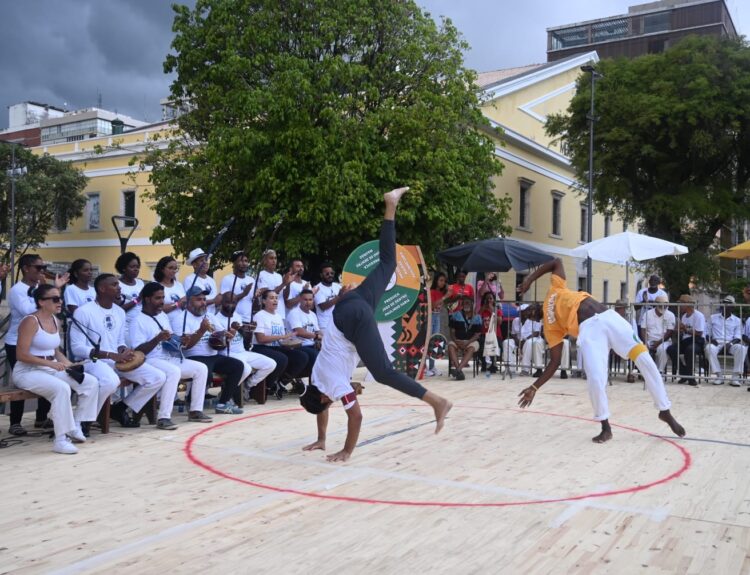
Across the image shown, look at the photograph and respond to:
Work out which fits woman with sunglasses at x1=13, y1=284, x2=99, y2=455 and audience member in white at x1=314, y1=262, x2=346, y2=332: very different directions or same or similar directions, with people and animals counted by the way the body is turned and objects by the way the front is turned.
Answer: same or similar directions

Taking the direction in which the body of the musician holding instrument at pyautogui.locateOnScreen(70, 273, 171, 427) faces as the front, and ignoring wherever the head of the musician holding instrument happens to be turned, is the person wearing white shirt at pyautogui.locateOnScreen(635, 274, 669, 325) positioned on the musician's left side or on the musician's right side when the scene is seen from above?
on the musician's left side

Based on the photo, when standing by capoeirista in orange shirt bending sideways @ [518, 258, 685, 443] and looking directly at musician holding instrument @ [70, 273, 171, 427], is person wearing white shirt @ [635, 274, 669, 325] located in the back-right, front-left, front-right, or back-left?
back-right

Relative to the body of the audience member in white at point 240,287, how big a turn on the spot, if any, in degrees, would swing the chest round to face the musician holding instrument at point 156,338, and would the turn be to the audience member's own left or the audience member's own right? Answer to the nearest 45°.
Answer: approximately 90° to the audience member's own right

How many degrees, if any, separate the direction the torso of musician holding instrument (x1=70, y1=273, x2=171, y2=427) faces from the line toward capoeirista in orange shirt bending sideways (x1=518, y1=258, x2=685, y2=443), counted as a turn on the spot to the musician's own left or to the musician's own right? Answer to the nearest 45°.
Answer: approximately 45° to the musician's own left

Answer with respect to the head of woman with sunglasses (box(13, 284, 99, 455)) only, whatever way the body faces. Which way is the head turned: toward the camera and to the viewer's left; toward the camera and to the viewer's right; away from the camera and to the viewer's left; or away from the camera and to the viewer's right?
toward the camera and to the viewer's right

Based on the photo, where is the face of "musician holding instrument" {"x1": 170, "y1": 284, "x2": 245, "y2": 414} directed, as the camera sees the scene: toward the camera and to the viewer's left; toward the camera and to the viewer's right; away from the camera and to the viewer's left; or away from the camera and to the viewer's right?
toward the camera and to the viewer's right

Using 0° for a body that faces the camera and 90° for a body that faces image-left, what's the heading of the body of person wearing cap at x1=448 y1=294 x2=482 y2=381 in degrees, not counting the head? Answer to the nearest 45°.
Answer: approximately 0°

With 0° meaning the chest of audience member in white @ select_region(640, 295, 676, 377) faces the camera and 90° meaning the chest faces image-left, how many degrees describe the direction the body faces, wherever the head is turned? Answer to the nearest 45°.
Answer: approximately 0°

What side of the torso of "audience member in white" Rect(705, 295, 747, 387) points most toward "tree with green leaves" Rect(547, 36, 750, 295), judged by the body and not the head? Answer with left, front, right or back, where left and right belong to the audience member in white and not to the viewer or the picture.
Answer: back

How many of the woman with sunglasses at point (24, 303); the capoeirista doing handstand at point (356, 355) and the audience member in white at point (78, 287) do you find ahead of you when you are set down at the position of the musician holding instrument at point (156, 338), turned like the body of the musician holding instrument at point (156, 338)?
1

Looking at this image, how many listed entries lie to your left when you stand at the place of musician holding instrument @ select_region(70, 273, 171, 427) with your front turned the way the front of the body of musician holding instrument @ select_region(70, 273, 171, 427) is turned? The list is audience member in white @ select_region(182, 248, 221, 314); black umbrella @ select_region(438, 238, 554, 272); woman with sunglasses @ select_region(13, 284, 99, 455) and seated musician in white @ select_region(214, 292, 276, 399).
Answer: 3

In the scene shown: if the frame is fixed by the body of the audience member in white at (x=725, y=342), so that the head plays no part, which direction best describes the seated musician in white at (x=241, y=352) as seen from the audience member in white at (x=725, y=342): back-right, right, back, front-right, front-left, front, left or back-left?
front-right

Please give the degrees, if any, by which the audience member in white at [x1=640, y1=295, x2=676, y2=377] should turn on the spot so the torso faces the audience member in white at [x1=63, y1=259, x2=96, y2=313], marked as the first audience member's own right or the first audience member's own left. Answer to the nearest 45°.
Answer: approximately 45° to the first audience member's own right

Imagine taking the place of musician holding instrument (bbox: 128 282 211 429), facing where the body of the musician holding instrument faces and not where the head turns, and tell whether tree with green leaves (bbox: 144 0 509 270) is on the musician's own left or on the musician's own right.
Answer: on the musician's own left

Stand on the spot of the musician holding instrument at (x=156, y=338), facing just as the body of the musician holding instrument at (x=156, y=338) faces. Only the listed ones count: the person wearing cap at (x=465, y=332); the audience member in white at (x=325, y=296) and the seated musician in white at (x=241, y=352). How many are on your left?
3

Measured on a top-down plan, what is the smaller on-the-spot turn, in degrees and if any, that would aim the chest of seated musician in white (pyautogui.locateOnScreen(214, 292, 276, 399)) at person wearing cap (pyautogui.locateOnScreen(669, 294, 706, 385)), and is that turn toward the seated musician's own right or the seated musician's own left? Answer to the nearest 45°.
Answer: approximately 45° to the seated musician's own left

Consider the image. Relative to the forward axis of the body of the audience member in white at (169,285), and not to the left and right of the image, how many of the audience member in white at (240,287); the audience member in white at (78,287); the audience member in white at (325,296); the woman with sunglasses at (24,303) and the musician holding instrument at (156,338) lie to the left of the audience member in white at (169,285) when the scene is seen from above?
2

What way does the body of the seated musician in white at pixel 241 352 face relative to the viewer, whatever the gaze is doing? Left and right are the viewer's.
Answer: facing the viewer and to the right of the viewer
